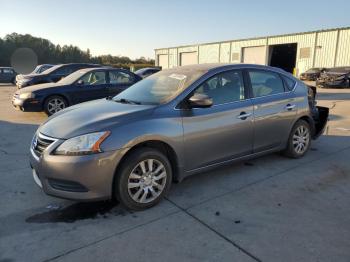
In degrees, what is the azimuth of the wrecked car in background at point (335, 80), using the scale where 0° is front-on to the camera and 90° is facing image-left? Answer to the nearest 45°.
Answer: approximately 45°

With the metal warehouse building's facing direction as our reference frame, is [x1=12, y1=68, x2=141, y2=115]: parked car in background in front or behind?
in front

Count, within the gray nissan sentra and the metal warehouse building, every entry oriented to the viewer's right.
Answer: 0

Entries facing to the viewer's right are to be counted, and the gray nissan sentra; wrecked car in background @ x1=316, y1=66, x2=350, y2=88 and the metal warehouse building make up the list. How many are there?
0

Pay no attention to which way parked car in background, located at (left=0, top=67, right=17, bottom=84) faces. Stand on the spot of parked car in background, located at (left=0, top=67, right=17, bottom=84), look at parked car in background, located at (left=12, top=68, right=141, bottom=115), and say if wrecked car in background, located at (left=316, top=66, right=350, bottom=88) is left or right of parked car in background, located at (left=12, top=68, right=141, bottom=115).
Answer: left

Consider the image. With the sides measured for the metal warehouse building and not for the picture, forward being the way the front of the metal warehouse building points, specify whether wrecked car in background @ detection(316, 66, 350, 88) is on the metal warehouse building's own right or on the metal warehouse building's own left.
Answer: on the metal warehouse building's own left

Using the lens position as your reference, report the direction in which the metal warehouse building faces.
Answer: facing the viewer and to the left of the viewer

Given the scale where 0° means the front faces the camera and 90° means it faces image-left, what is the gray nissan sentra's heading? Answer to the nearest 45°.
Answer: approximately 45°

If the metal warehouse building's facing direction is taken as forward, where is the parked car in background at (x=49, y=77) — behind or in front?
in front

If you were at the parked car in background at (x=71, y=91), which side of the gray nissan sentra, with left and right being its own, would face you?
right

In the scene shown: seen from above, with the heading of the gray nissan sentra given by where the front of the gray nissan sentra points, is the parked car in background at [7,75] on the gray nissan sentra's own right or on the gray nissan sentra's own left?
on the gray nissan sentra's own right
